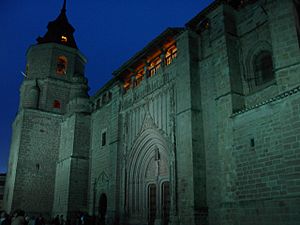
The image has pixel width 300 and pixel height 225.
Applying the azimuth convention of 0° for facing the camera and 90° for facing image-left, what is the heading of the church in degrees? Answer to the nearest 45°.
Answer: approximately 45°
